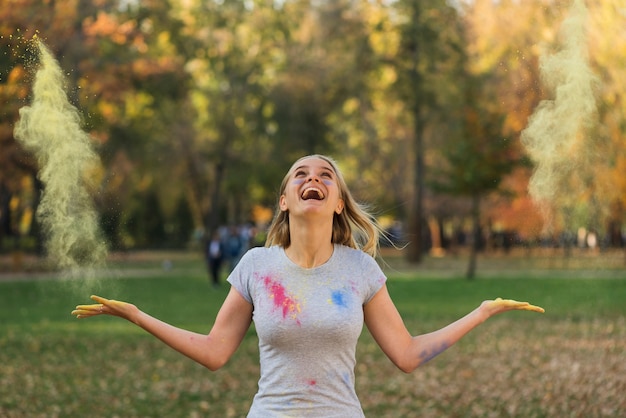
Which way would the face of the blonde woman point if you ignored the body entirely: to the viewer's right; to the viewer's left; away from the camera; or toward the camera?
toward the camera

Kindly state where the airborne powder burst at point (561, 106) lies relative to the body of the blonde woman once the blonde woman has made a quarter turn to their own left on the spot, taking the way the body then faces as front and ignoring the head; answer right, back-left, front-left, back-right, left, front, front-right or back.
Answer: front-left

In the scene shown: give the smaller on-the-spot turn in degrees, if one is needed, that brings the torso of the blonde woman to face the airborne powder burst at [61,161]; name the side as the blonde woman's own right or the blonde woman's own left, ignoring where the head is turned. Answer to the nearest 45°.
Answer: approximately 135° to the blonde woman's own right

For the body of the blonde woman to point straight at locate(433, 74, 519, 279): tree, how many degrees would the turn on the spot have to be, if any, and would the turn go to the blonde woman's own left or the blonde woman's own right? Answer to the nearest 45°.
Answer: approximately 180°

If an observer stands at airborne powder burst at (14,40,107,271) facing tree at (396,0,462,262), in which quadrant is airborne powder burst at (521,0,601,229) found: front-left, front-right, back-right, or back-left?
front-right

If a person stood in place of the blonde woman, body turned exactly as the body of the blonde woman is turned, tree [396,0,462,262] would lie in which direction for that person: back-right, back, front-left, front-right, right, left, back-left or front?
back

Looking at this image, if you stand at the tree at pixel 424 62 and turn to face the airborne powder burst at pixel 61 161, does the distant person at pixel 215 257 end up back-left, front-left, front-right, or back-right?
front-right

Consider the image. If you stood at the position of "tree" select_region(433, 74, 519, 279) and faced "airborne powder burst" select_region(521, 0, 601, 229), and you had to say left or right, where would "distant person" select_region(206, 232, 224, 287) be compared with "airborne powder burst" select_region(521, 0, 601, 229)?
right

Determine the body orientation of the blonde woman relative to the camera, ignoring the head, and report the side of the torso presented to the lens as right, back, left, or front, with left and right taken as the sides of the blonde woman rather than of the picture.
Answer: front

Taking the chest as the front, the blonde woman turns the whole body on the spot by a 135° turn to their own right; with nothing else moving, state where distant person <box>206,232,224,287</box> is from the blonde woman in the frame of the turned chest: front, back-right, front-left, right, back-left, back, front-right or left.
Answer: front-right
